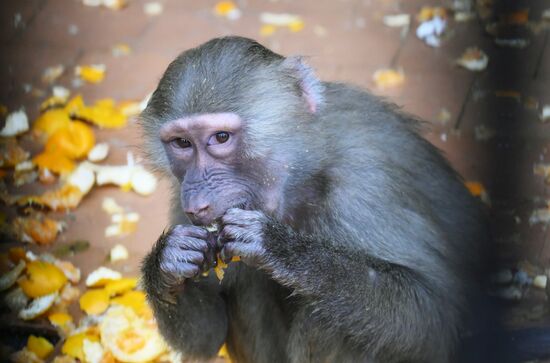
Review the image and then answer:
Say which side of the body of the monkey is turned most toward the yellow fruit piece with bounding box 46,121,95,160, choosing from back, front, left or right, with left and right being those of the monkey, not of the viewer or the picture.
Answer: right

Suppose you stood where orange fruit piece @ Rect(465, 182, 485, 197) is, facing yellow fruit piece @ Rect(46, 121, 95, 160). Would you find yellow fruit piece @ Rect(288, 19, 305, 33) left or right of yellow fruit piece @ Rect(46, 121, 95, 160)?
right

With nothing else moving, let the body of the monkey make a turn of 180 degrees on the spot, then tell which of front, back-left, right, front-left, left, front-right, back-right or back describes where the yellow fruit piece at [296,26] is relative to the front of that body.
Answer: front-left

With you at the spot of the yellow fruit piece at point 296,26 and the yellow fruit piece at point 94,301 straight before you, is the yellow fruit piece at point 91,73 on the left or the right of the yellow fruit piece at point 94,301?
right

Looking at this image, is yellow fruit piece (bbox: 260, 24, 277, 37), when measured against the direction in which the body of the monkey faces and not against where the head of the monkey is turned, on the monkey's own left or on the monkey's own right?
on the monkey's own right

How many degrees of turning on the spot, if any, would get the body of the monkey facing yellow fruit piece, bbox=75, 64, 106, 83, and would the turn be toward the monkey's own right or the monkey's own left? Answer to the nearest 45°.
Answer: approximately 90° to the monkey's own right

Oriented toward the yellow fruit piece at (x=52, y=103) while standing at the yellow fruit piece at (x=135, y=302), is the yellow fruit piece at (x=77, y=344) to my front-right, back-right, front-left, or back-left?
back-left

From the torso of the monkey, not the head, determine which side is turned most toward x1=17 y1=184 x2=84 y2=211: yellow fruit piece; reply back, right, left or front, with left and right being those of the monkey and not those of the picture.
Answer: right

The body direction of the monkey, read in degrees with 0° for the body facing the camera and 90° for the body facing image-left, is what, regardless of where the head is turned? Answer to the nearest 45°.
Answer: approximately 45°

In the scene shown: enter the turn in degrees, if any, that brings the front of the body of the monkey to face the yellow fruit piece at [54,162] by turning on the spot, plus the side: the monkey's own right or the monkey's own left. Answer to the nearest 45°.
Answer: approximately 90° to the monkey's own right

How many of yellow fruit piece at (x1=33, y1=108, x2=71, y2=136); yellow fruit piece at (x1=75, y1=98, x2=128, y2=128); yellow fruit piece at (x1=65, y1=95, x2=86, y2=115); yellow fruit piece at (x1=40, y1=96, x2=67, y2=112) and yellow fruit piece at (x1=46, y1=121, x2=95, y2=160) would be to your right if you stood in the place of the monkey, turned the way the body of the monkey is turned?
5

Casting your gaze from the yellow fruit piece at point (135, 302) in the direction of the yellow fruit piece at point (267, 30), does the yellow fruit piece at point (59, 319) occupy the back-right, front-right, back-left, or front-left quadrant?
back-left
